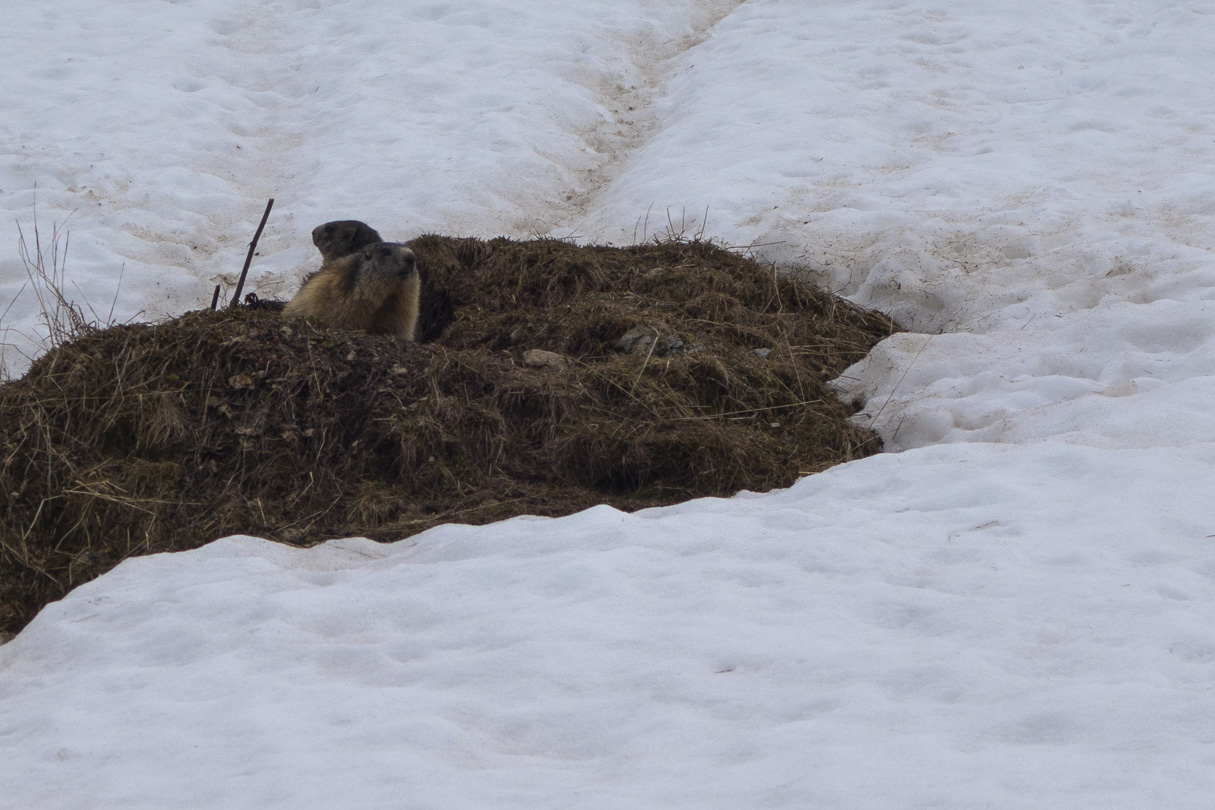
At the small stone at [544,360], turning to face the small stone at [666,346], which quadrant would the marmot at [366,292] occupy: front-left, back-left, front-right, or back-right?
back-left

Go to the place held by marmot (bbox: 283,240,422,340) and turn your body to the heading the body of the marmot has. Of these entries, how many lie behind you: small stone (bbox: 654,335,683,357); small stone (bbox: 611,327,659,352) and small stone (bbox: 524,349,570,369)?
0

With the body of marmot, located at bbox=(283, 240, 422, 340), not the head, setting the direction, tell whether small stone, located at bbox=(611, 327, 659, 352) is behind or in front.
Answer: in front

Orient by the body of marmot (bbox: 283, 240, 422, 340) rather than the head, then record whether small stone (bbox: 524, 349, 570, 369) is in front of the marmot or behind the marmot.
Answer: in front
